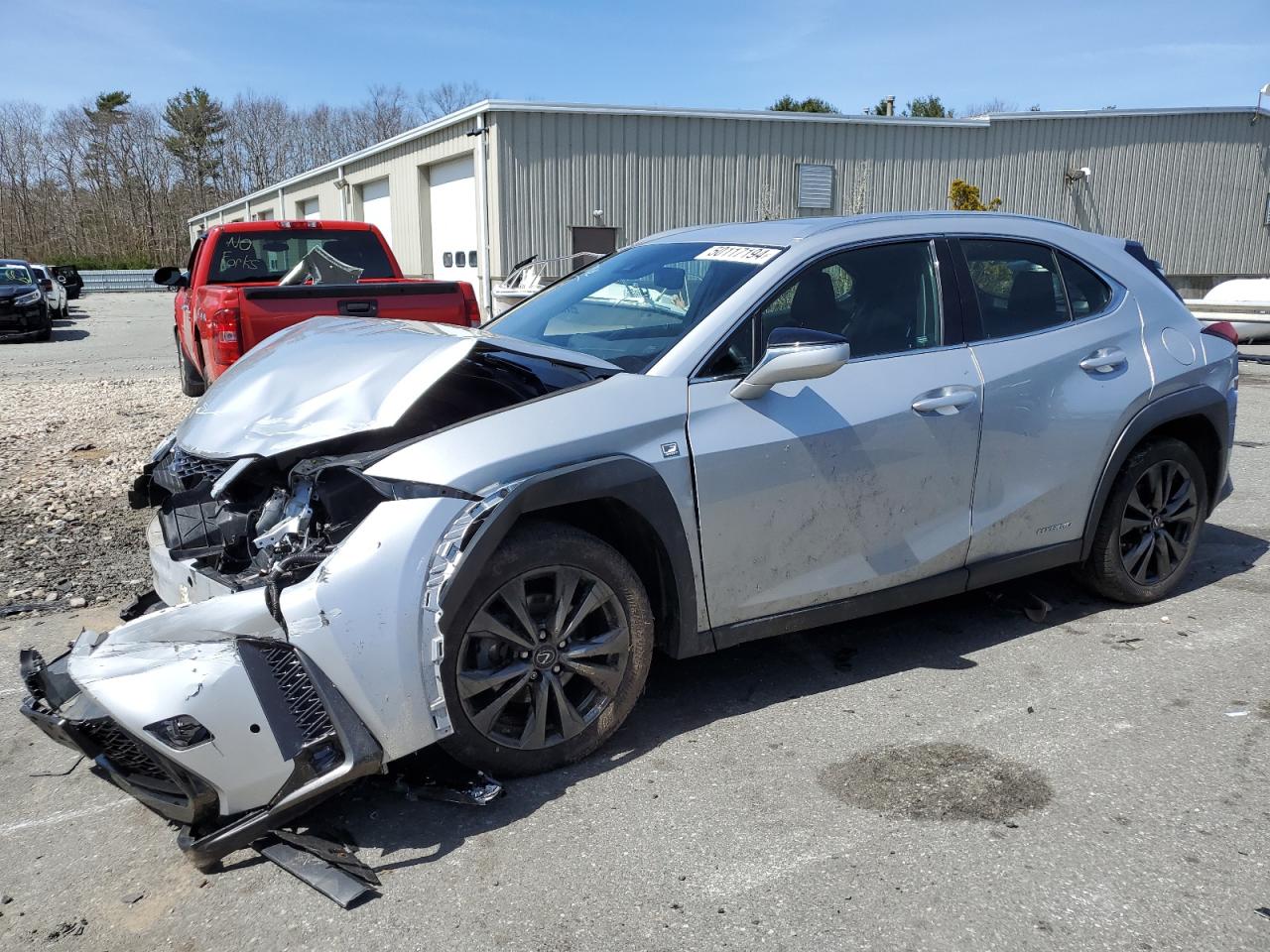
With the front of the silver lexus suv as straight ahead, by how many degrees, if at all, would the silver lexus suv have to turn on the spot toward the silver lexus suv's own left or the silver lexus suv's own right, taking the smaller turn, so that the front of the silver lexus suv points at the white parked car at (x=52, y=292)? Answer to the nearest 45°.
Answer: approximately 90° to the silver lexus suv's own right

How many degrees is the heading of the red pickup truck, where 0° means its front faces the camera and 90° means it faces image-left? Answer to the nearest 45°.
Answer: approximately 180°

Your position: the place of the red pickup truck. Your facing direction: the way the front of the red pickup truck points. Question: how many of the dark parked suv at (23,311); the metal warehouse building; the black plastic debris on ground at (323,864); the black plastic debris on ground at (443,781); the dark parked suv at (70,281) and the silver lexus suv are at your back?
3

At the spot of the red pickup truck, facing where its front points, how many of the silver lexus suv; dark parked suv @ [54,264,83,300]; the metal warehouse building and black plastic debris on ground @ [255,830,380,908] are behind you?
2

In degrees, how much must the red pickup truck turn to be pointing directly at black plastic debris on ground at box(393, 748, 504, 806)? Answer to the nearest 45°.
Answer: approximately 180°

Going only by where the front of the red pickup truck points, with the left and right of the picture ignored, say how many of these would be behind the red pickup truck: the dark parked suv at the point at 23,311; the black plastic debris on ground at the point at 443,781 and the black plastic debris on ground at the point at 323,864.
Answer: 2

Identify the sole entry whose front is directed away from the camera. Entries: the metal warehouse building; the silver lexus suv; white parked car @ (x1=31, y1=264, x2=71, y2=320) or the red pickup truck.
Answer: the red pickup truck

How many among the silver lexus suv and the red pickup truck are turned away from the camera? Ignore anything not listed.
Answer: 1

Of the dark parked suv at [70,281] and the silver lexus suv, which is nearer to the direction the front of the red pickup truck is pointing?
the dark parked suv
